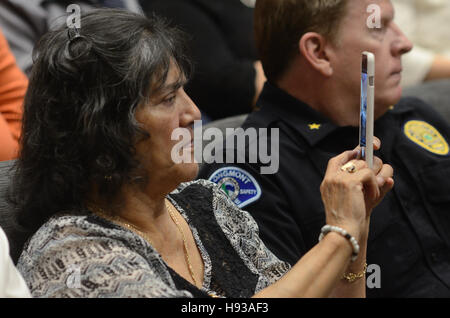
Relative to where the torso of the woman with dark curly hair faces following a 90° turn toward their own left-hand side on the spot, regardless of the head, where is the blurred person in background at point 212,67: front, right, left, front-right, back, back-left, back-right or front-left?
front-left

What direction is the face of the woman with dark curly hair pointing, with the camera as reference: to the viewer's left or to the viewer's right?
to the viewer's right

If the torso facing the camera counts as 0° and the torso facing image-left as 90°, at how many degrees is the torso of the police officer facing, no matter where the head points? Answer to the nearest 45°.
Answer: approximately 315°

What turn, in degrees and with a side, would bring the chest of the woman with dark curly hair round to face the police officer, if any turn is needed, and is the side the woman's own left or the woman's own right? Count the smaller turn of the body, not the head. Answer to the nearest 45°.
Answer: approximately 90° to the woman's own left

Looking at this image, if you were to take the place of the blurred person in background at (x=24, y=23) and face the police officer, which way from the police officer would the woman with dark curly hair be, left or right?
right

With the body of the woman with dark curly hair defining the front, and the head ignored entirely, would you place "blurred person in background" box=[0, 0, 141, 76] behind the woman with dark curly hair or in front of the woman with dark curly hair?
behind

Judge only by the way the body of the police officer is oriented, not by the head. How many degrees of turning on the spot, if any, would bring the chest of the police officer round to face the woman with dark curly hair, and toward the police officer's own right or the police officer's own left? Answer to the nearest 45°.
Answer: approximately 90° to the police officer's own right

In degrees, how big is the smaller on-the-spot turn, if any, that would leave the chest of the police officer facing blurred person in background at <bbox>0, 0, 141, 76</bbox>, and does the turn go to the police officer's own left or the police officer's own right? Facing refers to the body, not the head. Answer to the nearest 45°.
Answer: approximately 180°

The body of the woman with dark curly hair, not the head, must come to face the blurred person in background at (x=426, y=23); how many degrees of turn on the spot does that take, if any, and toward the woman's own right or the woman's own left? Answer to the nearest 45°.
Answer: approximately 90° to the woman's own left

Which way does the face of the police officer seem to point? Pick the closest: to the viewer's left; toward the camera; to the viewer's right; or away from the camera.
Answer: to the viewer's right
